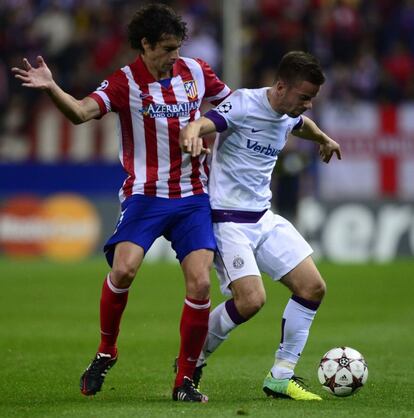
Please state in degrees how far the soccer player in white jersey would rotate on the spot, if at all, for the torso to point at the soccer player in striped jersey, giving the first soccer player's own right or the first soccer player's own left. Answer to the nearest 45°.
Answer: approximately 135° to the first soccer player's own right

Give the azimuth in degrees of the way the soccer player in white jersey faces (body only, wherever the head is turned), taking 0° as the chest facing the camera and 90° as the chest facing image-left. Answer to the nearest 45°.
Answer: approximately 315°
